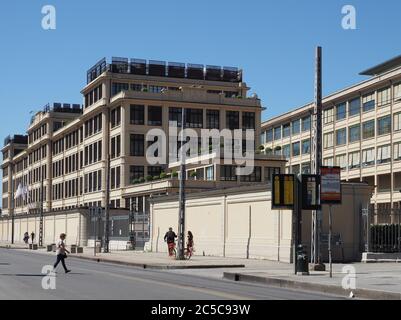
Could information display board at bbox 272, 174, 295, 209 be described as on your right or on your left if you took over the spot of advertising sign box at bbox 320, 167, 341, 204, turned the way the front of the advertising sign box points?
on your right

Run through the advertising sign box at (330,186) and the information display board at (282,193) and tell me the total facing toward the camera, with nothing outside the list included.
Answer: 2

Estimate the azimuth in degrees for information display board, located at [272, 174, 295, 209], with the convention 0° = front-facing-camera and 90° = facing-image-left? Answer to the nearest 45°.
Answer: approximately 0°

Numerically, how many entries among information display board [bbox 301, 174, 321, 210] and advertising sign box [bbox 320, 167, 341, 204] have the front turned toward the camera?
2

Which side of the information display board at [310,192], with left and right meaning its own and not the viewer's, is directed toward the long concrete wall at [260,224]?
back

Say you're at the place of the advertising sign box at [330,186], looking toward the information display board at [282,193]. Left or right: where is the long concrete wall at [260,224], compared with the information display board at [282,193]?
right

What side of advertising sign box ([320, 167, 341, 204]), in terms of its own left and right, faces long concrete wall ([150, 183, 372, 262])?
back

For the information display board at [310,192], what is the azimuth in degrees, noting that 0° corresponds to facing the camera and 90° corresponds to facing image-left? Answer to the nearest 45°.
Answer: approximately 0°

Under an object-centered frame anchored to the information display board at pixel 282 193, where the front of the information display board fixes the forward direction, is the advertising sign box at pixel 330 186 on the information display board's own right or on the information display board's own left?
on the information display board's own left
